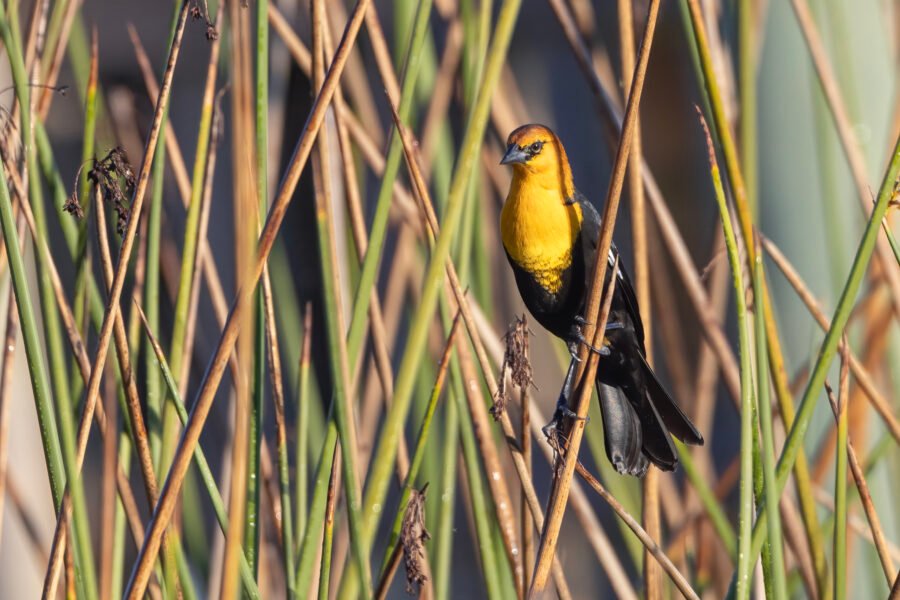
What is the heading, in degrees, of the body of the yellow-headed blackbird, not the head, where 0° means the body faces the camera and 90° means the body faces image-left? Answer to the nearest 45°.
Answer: approximately 45°

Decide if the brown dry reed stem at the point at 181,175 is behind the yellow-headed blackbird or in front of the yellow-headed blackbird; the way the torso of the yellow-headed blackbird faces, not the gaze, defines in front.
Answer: in front

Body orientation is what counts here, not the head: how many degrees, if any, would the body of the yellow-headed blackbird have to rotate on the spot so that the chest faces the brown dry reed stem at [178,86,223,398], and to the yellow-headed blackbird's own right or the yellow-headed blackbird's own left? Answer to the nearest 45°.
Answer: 0° — it already faces it
